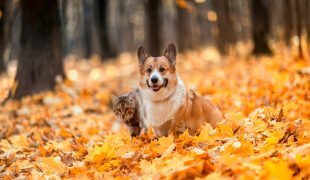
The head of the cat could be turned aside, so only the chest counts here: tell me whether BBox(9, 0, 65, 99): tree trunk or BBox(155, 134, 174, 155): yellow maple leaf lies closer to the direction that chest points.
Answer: the yellow maple leaf

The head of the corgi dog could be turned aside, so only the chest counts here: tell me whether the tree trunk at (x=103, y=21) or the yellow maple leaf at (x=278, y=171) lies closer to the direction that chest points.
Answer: the yellow maple leaf

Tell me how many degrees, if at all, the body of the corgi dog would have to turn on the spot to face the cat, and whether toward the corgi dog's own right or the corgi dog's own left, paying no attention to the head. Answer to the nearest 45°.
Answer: approximately 90° to the corgi dog's own right

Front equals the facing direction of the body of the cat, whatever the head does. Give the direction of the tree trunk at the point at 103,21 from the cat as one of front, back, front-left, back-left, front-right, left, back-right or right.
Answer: back-right

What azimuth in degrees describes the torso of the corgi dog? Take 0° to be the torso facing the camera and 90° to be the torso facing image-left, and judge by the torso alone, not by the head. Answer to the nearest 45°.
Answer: approximately 45°

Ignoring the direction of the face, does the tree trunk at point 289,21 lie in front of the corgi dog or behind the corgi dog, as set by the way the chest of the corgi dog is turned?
behind

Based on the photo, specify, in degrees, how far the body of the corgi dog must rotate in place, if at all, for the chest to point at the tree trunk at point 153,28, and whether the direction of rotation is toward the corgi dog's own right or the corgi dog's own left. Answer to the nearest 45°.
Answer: approximately 135° to the corgi dog's own right

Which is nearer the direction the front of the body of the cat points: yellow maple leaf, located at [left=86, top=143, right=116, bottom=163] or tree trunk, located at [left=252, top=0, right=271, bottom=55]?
the yellow maple leaf

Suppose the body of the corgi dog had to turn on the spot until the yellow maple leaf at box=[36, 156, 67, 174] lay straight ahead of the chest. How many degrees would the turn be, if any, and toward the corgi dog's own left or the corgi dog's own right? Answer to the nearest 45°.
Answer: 0° — it already faces it

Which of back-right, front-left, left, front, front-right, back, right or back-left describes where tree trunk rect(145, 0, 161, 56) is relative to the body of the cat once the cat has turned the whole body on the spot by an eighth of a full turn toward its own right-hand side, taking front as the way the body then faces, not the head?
right
